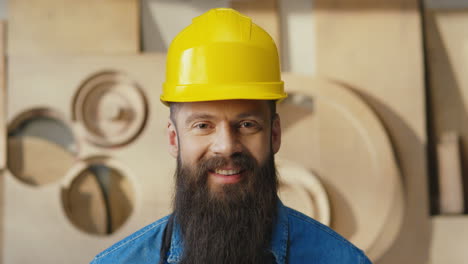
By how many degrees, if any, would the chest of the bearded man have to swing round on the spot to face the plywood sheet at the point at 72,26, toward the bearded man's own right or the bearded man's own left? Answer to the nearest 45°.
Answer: approximately 135° to the bearded man's own right

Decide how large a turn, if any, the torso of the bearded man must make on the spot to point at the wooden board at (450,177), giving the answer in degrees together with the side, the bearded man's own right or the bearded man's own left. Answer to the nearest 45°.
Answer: approximately 135° to the bearded man's own left

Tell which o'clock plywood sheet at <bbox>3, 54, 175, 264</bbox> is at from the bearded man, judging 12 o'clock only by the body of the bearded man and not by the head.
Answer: The plywood sheet is roughly at 5 o'clock from the bearded man.

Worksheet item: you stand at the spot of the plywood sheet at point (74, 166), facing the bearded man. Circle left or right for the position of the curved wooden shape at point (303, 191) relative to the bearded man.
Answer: left

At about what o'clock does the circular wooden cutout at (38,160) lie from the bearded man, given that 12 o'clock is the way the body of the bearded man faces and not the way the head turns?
The circular wooden cutout is roughly at 5 o'clock from the bearded man.

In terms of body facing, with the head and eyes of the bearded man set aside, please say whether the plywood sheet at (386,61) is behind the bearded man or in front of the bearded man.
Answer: behind

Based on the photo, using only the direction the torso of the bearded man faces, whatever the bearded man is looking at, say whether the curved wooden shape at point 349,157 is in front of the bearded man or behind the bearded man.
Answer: behind

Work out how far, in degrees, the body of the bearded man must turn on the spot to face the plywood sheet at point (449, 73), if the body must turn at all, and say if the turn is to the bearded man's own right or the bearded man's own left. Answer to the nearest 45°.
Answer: approximately 135° to the bearded man's own left

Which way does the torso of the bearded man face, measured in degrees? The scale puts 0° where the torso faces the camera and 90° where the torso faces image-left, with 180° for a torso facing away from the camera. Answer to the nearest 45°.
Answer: approximately 0°
